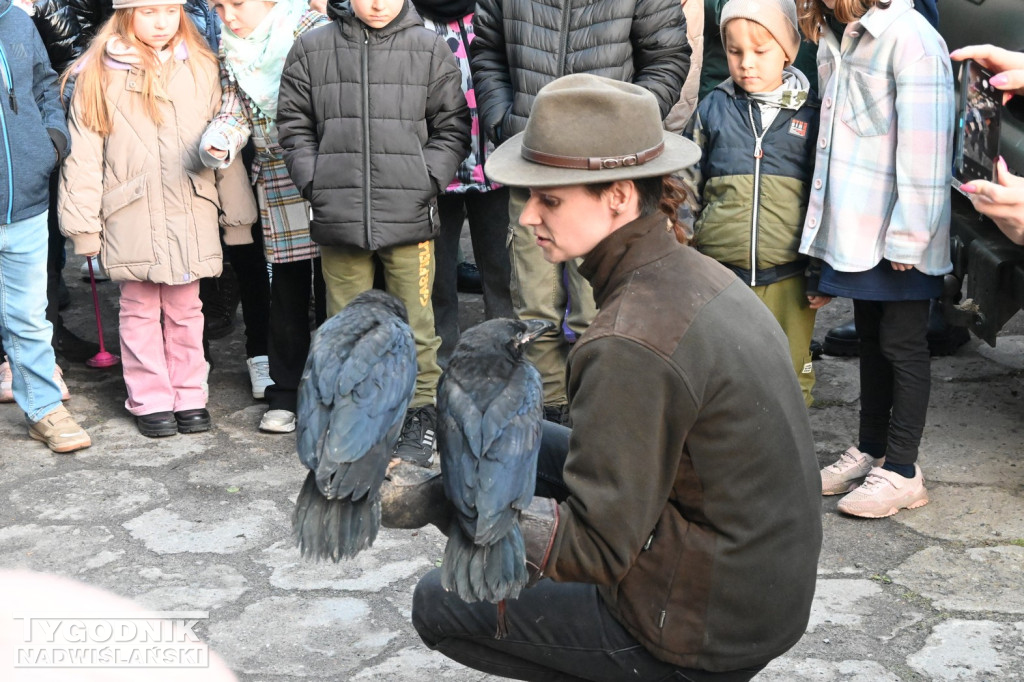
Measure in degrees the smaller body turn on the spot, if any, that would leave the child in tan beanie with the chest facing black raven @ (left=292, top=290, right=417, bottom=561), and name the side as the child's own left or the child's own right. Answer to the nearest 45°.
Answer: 0° — they already face it

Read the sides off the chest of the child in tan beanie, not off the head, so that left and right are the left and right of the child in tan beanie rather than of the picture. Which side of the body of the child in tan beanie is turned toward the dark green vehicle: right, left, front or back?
left

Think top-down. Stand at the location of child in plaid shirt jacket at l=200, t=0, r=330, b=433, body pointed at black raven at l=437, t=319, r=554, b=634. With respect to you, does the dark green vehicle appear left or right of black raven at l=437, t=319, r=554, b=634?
left

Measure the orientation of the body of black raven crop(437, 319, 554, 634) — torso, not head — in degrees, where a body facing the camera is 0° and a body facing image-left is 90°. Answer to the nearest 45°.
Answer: approximately 180°

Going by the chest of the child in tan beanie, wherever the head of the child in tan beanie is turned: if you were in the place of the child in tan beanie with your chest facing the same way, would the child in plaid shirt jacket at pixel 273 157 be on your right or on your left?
on your right
